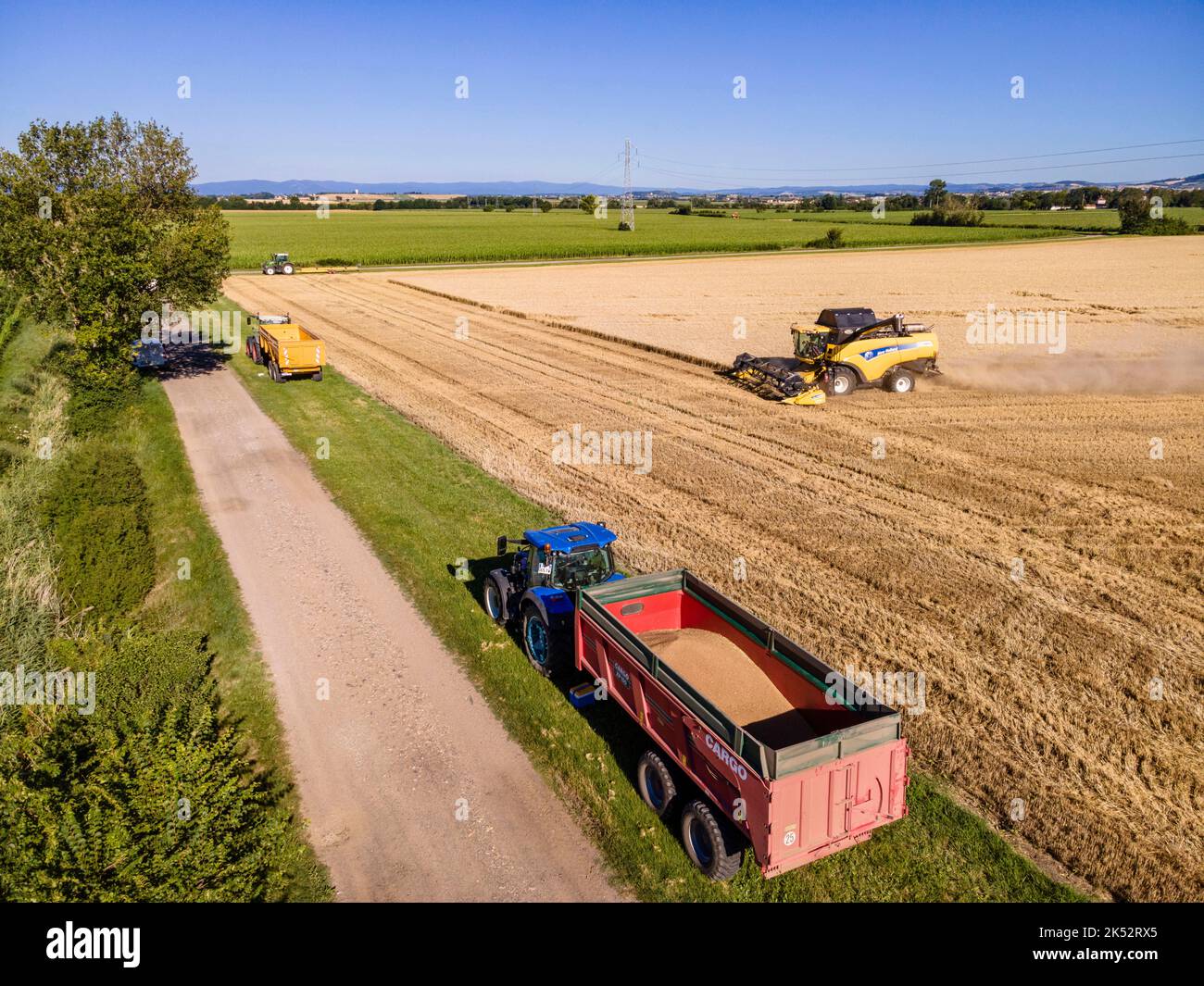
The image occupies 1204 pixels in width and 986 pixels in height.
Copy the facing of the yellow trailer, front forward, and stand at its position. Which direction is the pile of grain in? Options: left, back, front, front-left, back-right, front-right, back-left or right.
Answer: back-left

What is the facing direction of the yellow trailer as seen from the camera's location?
facing away from the viewer and to the left of the viewer

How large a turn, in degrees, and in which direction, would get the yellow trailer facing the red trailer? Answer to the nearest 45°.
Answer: approximately 135° to its left

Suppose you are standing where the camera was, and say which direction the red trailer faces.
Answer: facing away from the viewer and to the left of the viewer

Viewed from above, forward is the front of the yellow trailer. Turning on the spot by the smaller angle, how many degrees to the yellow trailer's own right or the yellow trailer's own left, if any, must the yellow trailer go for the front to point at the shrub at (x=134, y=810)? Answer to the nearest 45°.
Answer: approximately 135° to the yellow trailer's own left

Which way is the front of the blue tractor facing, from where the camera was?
facing away from the viewer and to the left of the viewer

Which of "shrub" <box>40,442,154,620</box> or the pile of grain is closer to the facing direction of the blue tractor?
the shrub
